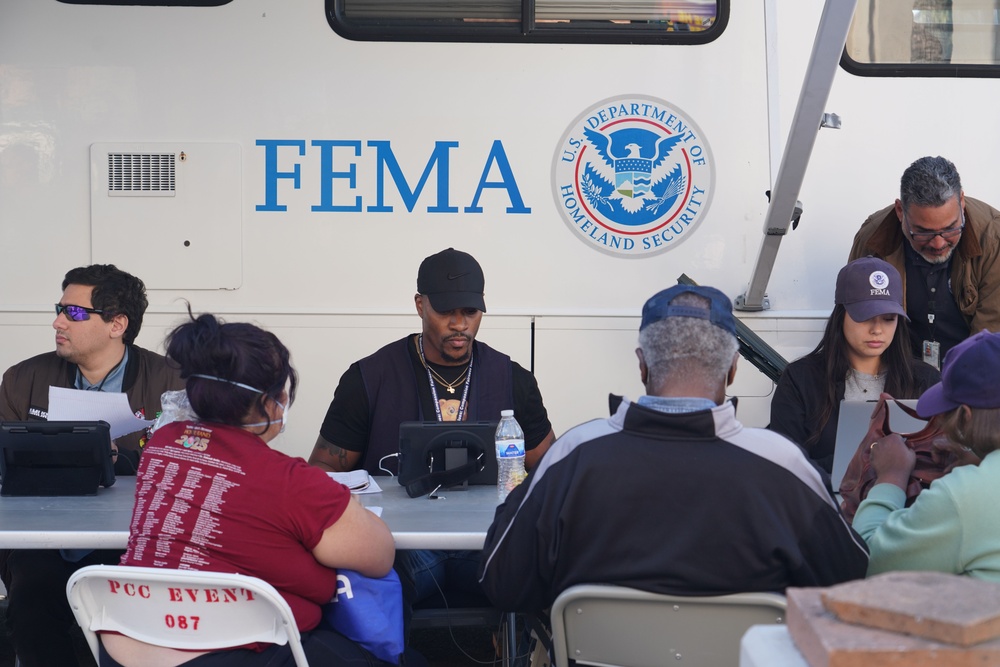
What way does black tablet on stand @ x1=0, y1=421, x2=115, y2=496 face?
away from the camera

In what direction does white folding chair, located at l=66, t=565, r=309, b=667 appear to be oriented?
away from the camera

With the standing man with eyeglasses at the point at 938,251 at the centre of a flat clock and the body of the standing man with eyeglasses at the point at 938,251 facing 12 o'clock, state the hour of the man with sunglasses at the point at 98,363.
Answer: the man with sunglasses at the point at 98,363 is roughly at 2 o'clock from the standing man with eyeglasses at the point at 938,251.

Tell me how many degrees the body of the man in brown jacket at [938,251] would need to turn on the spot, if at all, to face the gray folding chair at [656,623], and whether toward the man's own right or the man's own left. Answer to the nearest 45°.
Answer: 0° — they already face it

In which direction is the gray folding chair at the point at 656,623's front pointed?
away from the camera

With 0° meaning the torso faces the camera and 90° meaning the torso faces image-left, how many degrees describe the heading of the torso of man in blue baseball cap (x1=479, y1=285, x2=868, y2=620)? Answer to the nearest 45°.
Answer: approximately 180°

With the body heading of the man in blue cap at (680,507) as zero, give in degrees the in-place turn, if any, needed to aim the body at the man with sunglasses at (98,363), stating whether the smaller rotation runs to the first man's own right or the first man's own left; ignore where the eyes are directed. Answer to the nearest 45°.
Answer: approximately 45° to the first man's own left

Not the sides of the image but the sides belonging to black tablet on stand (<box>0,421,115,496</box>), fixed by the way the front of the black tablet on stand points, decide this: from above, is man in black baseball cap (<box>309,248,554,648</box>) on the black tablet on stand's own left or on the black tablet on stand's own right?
on the black tablet on stand's own right

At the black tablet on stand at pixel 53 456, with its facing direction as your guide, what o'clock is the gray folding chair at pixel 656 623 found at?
The gray folding chair is roughly at 5 o'clock from the black tablet on stand.

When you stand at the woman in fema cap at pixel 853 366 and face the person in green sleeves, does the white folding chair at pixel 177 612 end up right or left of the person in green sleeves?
right
